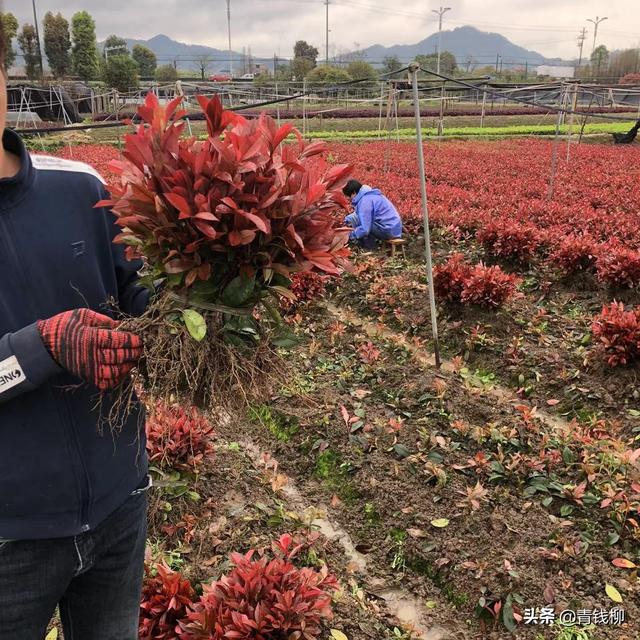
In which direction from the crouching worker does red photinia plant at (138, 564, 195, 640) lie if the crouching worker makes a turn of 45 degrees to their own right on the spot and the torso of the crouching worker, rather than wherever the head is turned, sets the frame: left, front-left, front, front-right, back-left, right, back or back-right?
back-left

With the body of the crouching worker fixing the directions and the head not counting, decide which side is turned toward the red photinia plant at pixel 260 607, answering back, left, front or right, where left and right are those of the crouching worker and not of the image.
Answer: left

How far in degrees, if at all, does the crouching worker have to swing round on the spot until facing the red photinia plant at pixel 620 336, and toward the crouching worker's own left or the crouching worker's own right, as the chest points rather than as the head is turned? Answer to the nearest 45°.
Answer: approximately 135° to the crouching worker's own left

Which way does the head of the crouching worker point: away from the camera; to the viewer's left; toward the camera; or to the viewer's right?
to the viewer's left

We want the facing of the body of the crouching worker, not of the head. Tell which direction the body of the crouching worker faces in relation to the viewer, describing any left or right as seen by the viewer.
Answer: facing to the left of the viewer
